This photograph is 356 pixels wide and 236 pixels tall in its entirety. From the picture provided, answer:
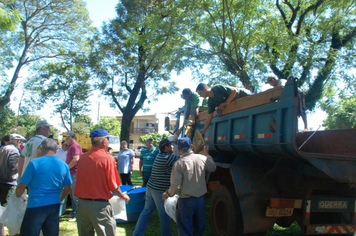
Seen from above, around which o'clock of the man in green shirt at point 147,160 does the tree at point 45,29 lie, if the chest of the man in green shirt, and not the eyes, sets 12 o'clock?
The tree is roughly at 5 o'clock from the man in green shirt.

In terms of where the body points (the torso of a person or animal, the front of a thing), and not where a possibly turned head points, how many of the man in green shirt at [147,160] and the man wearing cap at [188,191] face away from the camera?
1

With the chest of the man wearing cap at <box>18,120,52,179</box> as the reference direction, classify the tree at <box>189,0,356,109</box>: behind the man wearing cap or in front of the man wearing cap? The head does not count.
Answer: in front

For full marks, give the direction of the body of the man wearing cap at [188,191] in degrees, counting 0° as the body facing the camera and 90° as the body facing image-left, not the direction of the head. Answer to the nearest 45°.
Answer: approximately 180°

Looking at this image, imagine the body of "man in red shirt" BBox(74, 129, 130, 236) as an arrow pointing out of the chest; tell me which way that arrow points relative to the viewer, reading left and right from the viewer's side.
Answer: facing away from the viewer and to the right of the viewer

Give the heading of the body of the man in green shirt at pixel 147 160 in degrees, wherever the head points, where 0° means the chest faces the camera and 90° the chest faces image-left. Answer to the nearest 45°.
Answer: approximately 0°

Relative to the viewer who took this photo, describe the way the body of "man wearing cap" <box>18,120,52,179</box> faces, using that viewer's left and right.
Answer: facing away from the viewer and to the right of the viewer

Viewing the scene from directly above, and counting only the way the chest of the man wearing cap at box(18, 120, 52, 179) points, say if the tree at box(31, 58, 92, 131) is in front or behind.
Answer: in front

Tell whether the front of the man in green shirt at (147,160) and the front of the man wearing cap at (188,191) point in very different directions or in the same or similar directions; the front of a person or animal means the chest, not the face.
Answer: very different directions
